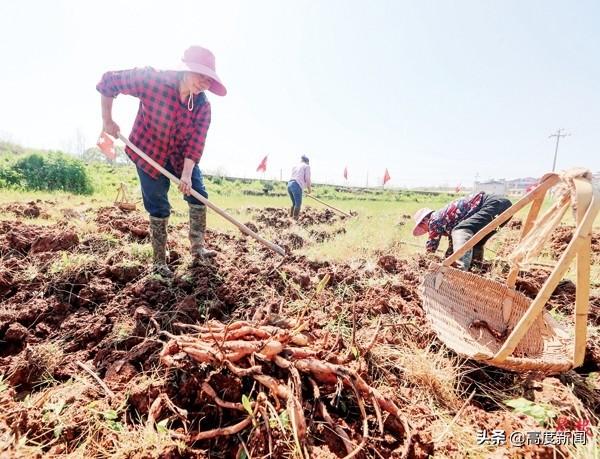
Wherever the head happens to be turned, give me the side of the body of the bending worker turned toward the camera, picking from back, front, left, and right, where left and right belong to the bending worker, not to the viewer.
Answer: left

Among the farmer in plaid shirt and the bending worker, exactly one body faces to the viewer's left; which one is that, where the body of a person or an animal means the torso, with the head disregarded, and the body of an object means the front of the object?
the bending worker

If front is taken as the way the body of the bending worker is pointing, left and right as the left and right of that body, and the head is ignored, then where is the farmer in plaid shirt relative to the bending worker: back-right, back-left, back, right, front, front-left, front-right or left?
front-left

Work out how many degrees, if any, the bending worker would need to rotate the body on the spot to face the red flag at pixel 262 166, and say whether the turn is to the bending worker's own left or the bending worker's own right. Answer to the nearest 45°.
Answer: approximately 45° to the bending worker's own right

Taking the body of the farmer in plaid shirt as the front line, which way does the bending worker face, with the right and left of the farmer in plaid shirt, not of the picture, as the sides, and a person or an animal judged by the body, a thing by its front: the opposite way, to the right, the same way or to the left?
the opposite way

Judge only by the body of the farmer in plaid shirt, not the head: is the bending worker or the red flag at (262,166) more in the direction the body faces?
the bending worker

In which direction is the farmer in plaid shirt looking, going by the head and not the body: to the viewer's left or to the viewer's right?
to the viewer's right

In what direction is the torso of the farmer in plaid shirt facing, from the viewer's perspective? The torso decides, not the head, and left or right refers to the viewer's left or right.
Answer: facing the viewer and to the right of the viewer

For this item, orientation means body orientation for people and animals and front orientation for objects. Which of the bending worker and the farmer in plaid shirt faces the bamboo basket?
the farmer in plaid shirt

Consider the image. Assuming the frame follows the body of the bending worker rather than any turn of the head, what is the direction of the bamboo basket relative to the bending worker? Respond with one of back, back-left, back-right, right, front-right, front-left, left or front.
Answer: left

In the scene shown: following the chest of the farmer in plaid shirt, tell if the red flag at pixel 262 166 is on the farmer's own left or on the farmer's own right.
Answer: on the farmer's own left

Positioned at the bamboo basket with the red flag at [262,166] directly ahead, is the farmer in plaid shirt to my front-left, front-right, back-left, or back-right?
front-left

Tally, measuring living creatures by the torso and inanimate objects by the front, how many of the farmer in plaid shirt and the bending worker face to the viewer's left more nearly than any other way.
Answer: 1

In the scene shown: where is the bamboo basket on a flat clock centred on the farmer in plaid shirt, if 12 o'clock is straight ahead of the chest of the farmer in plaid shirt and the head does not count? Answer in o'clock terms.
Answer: The bamboo basket is roughly at 12 o'clock from the farmer in plaid shirt.

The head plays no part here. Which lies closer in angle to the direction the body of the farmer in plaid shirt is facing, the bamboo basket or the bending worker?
the bamboo basket

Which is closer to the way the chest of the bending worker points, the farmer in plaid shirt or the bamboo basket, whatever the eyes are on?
the farmer in plaid shirt
